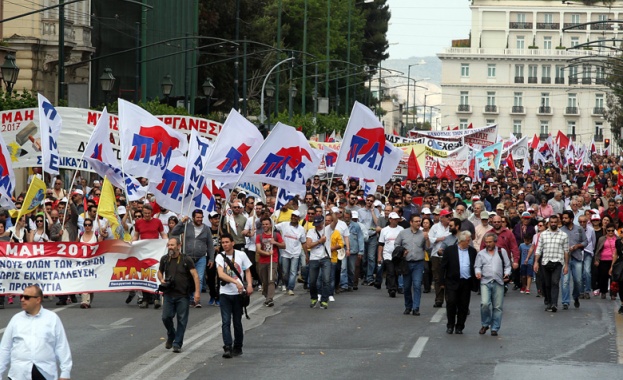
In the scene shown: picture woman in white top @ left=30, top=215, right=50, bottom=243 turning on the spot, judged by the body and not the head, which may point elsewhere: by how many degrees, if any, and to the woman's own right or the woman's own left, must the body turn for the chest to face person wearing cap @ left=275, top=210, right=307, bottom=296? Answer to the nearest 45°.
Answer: approximately 90° to the woman's own left

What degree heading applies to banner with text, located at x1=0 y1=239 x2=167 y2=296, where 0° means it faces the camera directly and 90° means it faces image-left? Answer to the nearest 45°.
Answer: approximately 0°

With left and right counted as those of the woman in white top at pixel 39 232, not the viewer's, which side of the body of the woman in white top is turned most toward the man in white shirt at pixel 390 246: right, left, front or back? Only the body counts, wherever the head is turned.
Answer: left

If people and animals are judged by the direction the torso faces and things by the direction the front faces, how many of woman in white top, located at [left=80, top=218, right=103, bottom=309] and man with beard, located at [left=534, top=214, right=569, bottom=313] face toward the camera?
2

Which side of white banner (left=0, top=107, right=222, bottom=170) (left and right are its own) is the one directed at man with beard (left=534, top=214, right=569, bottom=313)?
left

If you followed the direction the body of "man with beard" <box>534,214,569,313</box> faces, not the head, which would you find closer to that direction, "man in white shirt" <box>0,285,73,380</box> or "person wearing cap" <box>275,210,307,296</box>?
the man in white shirt
